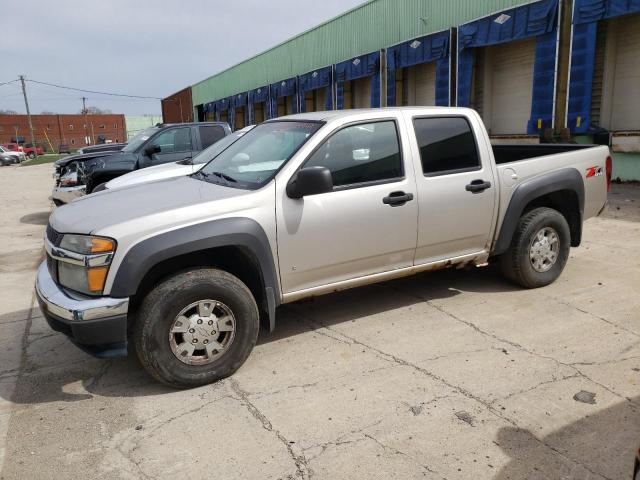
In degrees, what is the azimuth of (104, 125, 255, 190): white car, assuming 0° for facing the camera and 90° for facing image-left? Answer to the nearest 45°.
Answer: approximately 45°

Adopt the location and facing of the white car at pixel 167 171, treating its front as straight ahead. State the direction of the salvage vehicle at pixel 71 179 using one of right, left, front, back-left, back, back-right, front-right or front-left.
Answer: right

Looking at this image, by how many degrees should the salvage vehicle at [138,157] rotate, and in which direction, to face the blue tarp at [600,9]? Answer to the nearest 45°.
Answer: approximately 135° to its left

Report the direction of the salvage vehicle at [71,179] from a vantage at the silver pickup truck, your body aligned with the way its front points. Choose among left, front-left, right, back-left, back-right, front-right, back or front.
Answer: right

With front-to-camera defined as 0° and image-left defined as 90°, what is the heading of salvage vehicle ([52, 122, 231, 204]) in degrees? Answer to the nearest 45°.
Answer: approximately 45°

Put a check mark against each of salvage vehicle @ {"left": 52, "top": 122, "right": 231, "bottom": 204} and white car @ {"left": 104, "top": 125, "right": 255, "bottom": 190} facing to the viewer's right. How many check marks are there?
0

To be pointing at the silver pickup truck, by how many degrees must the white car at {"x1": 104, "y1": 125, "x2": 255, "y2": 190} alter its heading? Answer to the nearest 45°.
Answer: approximately 45° to its left

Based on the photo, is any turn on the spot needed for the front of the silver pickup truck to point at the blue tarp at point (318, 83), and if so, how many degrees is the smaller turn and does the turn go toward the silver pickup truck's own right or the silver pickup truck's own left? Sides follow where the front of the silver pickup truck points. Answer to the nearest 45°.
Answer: approximately 135° to the silver pickup truck's own right

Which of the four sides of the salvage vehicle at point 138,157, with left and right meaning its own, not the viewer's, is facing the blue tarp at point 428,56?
back
